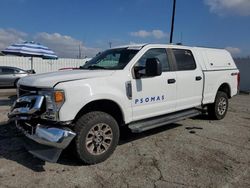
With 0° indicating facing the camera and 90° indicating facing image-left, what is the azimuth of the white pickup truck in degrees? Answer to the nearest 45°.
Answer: approximately 45°

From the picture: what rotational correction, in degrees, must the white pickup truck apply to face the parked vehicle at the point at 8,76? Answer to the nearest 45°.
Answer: approximately 90° to its right

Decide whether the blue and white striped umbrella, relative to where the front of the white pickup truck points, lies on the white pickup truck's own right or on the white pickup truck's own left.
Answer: on the white pickup truck's own right
